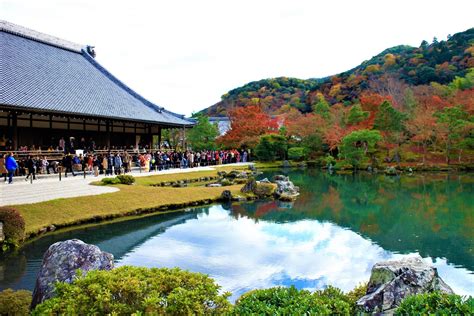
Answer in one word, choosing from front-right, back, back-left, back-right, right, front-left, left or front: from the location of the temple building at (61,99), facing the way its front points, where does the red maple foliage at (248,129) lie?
left

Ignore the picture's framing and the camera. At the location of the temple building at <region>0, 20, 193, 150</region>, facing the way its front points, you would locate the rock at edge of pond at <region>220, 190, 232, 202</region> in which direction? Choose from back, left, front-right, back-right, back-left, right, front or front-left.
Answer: front

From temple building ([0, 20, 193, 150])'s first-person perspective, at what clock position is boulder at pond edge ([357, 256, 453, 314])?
The boulder at pond edge is roughly at 1 o'clock from the temple building.

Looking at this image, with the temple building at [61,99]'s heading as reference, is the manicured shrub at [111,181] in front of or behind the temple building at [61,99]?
in front

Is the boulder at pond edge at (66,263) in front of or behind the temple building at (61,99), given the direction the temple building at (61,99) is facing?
in front

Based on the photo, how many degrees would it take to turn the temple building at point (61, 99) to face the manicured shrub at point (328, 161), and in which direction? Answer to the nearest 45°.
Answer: approximately 45° to its left

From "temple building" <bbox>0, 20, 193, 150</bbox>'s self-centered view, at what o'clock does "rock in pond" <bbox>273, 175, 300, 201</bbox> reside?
The rock in pond is roughly at 12 o'clock from the temple building.

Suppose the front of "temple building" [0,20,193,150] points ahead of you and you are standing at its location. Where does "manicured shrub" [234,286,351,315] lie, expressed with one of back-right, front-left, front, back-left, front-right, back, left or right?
front-right

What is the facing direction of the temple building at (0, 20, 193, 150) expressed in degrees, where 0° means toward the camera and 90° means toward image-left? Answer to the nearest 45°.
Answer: approximately 315°

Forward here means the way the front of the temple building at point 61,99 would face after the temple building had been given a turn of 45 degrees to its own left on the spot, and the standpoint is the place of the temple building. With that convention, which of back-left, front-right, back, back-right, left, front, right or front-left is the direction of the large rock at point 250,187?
front-right

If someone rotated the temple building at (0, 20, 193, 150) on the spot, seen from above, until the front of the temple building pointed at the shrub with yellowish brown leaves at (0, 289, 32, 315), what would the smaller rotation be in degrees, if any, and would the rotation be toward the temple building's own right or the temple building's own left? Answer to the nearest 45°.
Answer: approximately 45° to the temple building's own right

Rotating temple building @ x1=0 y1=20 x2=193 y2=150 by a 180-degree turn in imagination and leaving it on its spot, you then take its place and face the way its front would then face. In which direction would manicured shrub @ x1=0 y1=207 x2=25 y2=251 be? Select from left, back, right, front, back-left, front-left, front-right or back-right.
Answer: back-left

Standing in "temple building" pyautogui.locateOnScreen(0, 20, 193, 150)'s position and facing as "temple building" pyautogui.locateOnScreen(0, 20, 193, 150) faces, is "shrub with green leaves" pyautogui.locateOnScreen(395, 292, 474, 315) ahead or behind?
ahead

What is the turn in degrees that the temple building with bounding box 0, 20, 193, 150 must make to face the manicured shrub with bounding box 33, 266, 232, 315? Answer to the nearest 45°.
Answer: approximately 45° to its right
